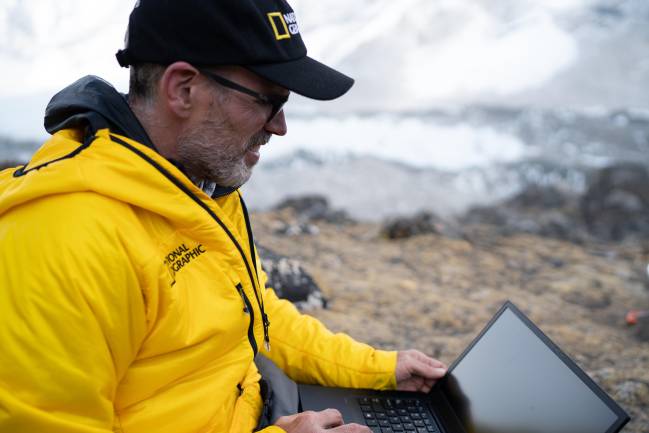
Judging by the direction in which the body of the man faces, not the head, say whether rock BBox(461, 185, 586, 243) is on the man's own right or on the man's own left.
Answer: on the man's own left

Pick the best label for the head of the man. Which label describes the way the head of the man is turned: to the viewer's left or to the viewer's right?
to the viewer's right

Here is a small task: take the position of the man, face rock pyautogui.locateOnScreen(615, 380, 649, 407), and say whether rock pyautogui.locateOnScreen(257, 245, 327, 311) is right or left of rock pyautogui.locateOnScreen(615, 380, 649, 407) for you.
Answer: left

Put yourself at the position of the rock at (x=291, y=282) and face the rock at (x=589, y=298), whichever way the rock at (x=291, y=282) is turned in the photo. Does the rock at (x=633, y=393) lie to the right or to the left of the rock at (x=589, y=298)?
right

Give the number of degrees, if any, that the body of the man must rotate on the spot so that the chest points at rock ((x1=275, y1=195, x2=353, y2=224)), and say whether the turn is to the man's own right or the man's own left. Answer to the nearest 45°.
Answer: approximately 90° to the man's own left

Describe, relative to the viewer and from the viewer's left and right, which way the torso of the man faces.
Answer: facing to the right of the viewer

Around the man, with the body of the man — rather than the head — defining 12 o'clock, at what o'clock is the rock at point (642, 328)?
The rock is roughly at 11 o'clock from the man.

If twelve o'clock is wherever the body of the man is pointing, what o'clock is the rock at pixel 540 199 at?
The rock is roughly at 10 o'clock from the man.
